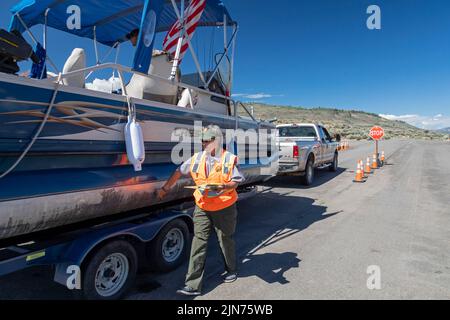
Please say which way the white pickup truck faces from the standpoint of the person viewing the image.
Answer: facing away from the viewer and to the right of the viewer

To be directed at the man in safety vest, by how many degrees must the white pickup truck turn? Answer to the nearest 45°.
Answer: approximately 135° to its right

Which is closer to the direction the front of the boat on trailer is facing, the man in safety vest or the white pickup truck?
the white pickup truck

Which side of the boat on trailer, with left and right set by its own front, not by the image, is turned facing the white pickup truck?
front

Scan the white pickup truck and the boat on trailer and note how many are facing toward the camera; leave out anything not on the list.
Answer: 0

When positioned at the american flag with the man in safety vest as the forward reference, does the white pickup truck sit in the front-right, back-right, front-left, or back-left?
back-left

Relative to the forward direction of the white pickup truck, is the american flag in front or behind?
behind

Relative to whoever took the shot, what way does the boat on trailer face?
facing away from the viewer and to the right of the viewer

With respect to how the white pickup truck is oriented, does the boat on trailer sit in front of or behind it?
behind
